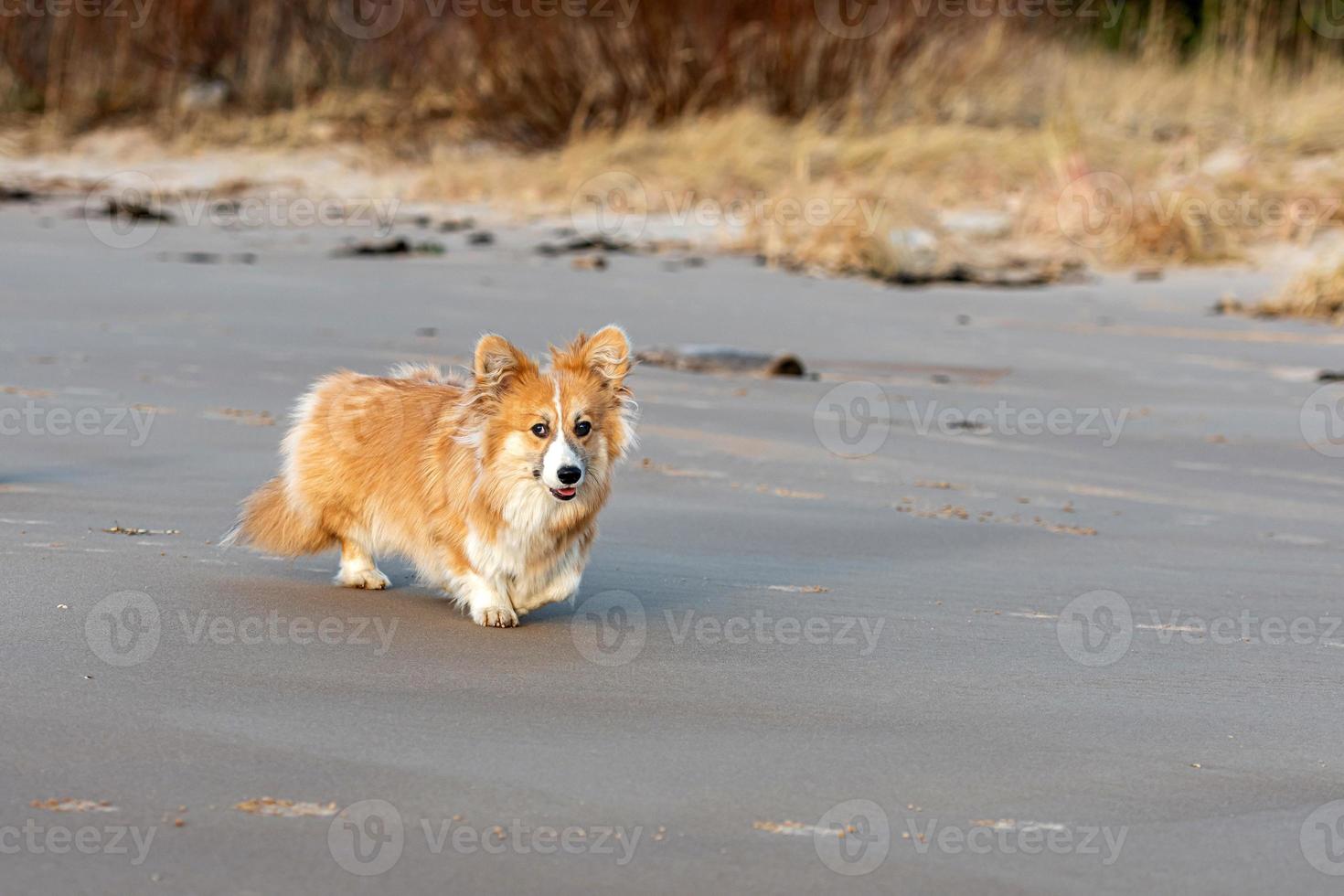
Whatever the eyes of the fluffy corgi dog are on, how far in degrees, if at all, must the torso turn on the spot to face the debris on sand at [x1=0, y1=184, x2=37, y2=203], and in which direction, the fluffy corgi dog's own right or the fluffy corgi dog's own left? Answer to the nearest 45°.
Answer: approximately 135° to the fluffy corgi dog's own left

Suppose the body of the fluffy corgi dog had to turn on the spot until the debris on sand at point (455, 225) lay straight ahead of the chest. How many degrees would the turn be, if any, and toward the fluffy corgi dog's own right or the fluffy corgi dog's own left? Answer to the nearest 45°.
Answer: approximately 135° to the fluffy corgi dog's own left

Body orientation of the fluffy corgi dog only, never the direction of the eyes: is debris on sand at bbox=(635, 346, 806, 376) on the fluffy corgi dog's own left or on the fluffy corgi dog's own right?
on the fluffy corgi dog's own left

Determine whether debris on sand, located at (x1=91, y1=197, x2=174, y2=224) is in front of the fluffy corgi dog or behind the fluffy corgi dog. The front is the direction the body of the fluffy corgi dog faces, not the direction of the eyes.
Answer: behind

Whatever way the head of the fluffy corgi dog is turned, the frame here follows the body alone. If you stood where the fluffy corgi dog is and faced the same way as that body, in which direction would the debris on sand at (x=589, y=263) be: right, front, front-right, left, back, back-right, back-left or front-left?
back-left

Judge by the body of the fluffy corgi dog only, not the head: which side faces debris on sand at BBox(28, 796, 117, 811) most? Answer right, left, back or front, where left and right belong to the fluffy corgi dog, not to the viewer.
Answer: right

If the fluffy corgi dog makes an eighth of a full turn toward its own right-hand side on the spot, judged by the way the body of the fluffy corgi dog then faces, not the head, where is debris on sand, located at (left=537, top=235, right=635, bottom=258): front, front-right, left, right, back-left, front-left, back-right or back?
back
